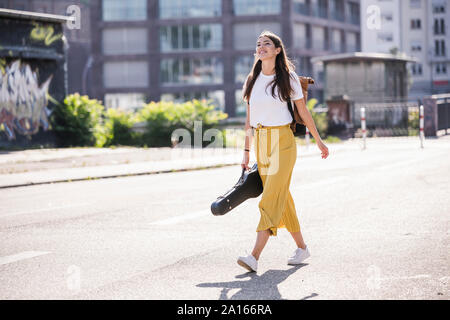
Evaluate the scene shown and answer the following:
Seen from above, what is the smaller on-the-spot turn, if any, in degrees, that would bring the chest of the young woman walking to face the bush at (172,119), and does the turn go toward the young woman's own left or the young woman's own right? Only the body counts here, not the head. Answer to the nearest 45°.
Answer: approximately 135° to the young woman's own right

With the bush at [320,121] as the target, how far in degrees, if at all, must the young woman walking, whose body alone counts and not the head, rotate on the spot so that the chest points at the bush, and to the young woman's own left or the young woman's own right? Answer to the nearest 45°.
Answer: approximately 135° to the young woman's own right

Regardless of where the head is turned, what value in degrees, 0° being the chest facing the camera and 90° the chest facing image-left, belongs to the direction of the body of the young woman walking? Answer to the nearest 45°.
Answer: approximately 45°

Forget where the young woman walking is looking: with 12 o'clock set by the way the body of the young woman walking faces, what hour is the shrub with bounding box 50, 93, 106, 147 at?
The shrub is roughly at 4 o'clock from the young woman walking.

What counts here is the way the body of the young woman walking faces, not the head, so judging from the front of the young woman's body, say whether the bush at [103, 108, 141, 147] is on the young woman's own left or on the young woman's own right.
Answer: on the young woman's own right
